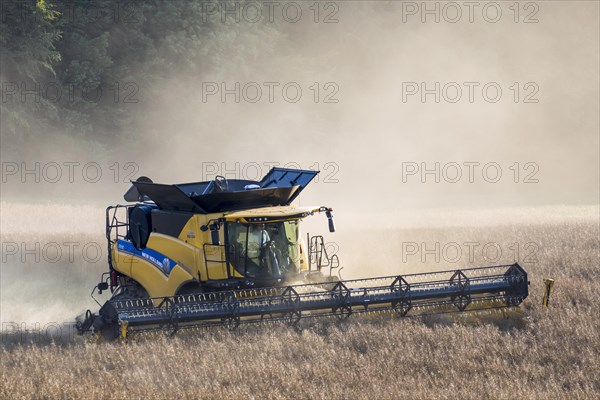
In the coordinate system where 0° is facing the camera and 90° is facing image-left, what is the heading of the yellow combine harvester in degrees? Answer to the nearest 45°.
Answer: approximately 315°

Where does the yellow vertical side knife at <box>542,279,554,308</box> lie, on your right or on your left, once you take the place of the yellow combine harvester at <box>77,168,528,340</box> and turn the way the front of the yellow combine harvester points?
on your left
